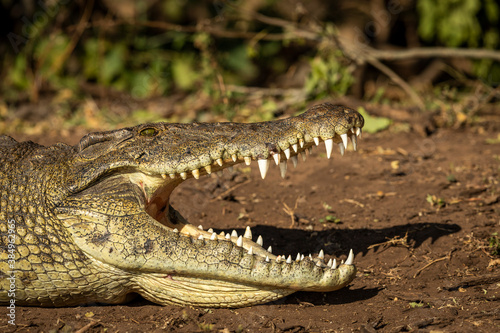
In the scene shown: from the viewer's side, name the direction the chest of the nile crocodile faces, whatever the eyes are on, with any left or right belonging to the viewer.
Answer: facing to the right of the viewer
